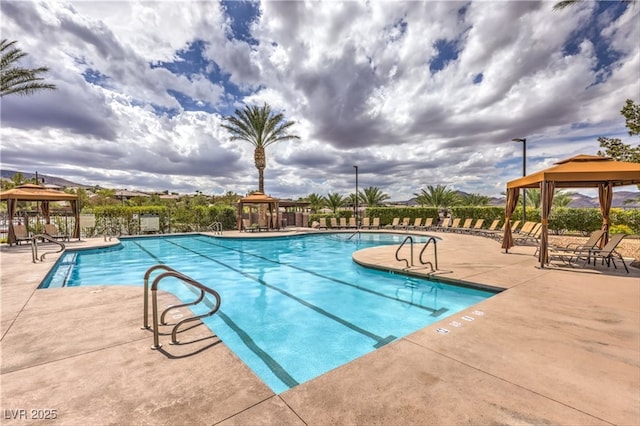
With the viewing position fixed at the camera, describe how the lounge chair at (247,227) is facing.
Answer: facing the viewer and to the right of the viewer

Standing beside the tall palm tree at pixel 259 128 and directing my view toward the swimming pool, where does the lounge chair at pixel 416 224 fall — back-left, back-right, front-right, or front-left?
front-left

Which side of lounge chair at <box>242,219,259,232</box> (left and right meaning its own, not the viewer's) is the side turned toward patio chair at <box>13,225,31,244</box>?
right

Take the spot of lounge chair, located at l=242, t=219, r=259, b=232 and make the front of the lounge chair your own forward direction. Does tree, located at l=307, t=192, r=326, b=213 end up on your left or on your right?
on your left

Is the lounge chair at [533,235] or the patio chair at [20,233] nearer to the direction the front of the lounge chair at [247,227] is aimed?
the lounge chair

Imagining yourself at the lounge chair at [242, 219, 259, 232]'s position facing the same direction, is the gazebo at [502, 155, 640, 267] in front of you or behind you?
in front

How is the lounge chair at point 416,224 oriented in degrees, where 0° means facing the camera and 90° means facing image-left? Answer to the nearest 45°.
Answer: approximately 45°

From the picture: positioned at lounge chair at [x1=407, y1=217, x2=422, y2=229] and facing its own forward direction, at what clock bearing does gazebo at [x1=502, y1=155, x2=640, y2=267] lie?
The gazebo is roughly at 10 o'clock from the lounge chair.

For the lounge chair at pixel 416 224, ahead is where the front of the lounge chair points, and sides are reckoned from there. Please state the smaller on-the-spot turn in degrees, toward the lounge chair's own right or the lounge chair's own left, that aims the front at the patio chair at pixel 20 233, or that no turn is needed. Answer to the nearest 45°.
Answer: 0° — it already faces it

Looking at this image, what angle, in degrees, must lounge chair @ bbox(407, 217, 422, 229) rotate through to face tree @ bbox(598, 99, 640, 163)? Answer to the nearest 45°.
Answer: approximately 90° to its left

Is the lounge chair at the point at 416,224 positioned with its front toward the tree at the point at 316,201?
no

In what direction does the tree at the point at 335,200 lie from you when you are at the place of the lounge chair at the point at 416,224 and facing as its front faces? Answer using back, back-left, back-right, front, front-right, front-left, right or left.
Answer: right

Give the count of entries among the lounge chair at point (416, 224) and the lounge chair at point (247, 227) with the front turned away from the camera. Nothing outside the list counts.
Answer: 0
